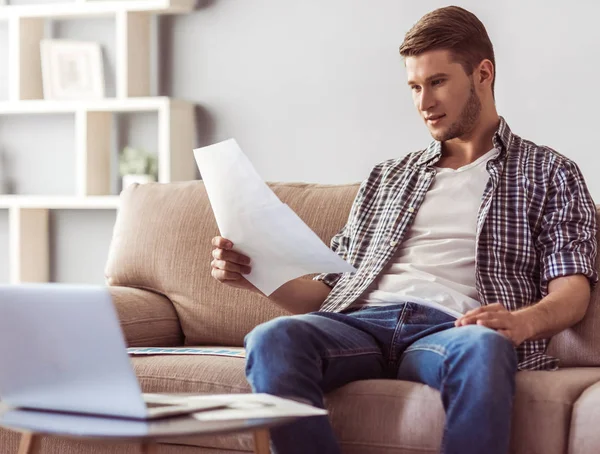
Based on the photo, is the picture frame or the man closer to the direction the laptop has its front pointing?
the man

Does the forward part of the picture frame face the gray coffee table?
yes

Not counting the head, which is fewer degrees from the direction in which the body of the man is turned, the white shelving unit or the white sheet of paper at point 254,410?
the white sheet of paper

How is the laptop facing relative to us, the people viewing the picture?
facing away from the viewer and to the right of the viewer

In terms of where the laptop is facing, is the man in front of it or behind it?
in front

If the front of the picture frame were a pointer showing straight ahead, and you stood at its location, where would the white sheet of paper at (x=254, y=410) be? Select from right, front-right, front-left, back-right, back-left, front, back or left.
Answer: front

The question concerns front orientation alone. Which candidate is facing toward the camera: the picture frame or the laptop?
the picture frame

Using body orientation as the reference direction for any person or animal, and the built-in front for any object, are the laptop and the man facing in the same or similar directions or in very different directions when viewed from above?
very different directions

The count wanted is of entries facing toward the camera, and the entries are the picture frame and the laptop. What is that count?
1

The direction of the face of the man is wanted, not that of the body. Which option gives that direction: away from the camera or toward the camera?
toward the camera

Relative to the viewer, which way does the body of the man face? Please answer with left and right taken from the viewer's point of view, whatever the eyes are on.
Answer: facing the viewer and to the left of the viewer

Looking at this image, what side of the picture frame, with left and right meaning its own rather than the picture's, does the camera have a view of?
front

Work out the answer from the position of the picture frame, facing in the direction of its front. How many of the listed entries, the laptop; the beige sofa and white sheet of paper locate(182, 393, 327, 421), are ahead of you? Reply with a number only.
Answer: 3
